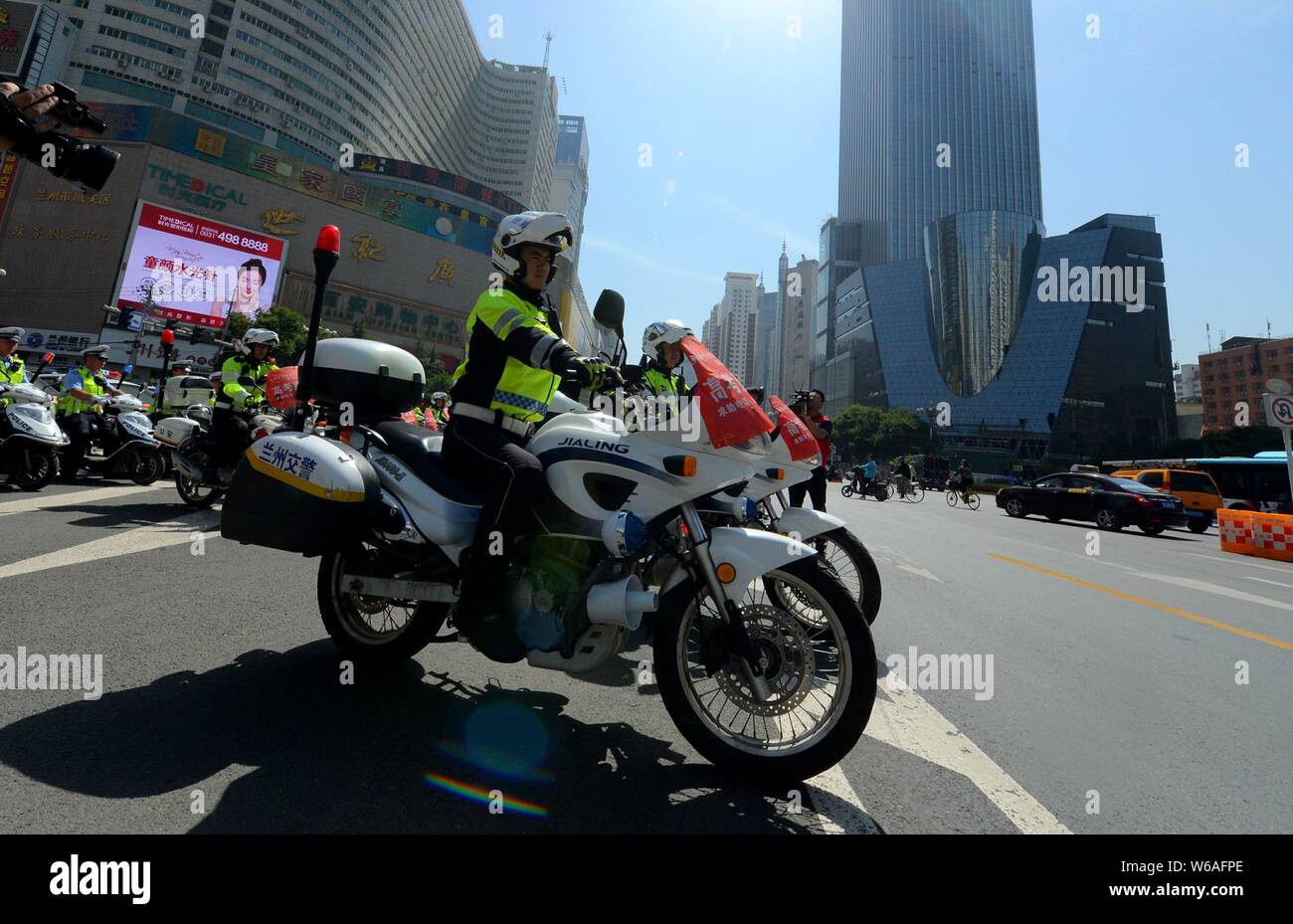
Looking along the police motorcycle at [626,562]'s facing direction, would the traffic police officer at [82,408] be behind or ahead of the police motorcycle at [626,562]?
behind

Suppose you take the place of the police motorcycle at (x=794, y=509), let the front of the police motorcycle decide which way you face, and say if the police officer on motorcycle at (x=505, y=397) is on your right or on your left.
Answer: on your right

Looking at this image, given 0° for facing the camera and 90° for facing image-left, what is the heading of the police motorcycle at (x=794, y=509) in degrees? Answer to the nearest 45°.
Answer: approximately 315°

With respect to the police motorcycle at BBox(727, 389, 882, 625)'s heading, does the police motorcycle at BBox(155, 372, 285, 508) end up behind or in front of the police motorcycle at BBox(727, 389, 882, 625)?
behind

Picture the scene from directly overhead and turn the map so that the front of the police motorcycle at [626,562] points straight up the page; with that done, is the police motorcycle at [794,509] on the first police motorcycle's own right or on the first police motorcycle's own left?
on the first police motorcycle's own left

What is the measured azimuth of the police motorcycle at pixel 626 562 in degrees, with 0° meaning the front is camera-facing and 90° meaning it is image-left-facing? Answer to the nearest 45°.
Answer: approximately 315°

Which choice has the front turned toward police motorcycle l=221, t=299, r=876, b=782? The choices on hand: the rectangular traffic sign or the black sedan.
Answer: the rectangular traffic sign

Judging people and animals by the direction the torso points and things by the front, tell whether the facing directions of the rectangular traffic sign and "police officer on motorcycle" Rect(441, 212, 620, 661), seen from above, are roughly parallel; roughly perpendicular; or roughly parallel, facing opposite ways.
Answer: roughly perpendicular

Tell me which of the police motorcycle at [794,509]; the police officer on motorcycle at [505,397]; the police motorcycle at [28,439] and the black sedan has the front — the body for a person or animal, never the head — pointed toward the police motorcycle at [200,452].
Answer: the police motorcycle at [28,439]

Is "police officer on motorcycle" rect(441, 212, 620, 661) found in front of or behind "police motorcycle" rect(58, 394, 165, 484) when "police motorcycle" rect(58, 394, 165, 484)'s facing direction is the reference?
in front

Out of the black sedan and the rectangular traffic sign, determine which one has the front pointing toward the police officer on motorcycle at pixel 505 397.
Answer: the rectangular traffic sign

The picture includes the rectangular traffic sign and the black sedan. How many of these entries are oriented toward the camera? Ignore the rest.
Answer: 1
